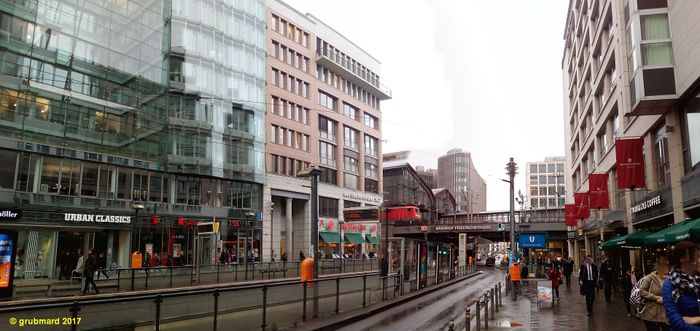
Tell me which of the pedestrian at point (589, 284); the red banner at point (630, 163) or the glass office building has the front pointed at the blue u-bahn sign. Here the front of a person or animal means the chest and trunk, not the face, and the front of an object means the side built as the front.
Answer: the glass office building

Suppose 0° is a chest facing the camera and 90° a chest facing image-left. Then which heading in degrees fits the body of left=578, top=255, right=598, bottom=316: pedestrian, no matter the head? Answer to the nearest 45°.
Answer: approximately 0°

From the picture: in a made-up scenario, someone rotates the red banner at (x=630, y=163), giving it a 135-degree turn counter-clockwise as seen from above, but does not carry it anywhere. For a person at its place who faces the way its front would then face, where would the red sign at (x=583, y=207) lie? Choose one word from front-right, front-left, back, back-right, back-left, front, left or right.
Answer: front-left

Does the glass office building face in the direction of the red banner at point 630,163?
yes

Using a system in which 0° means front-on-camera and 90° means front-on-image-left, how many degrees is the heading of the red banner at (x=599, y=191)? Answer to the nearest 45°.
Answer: approximately 0°
